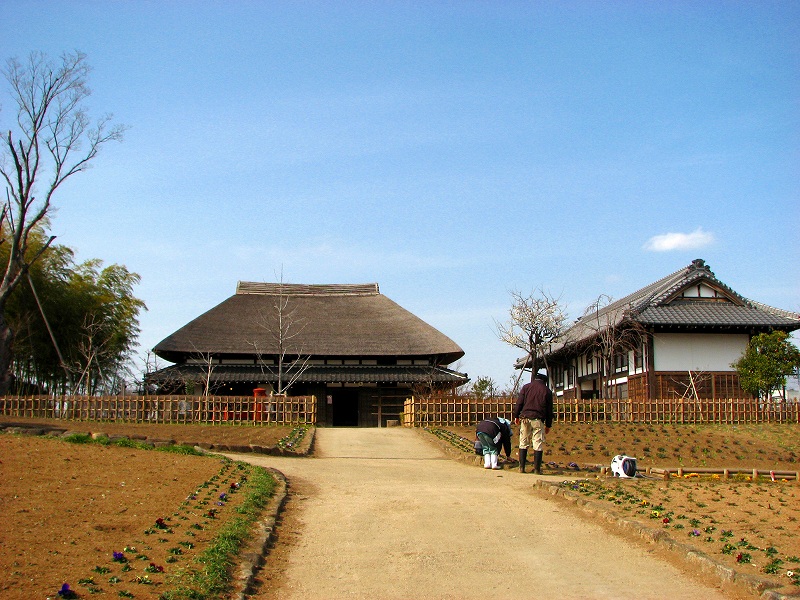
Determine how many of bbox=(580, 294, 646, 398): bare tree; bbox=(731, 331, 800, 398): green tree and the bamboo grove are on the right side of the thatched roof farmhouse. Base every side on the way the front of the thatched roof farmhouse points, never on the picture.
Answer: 1

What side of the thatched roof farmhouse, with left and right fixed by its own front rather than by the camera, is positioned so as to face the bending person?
front

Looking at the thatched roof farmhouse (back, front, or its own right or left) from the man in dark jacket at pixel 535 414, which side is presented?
front

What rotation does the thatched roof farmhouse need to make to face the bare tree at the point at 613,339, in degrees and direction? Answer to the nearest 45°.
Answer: approximately 90° to its left

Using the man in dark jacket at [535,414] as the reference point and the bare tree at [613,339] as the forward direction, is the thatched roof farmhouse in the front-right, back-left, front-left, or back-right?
front-left

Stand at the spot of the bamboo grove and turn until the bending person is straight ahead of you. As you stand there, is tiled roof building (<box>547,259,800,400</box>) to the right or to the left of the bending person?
left

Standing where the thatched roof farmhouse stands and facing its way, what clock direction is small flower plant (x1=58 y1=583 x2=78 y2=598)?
The small flower plant is roughly at 12 o'clock from the thatched roof farmhouse.

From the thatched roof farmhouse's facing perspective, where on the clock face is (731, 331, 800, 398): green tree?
The green tree is roughly at 10 o'clock from the thatched roof farmhouse.

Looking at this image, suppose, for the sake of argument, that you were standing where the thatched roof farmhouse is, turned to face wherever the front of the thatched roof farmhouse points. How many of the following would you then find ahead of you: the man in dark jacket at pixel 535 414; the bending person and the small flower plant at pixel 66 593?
3

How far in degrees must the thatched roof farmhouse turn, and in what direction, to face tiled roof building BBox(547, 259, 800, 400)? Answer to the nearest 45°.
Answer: approximately 90° to its left

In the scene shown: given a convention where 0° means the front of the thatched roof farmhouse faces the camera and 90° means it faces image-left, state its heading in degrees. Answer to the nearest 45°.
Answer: approximately 0°

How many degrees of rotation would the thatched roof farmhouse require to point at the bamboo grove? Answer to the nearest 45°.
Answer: approximately 90° to its right

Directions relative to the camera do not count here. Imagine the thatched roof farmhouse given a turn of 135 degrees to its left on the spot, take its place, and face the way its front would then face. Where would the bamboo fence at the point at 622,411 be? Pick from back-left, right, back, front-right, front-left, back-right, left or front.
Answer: right
